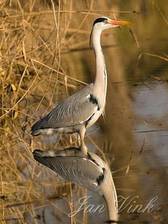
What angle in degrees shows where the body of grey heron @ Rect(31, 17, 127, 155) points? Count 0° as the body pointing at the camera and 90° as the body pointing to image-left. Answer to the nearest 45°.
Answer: approximately 270°
